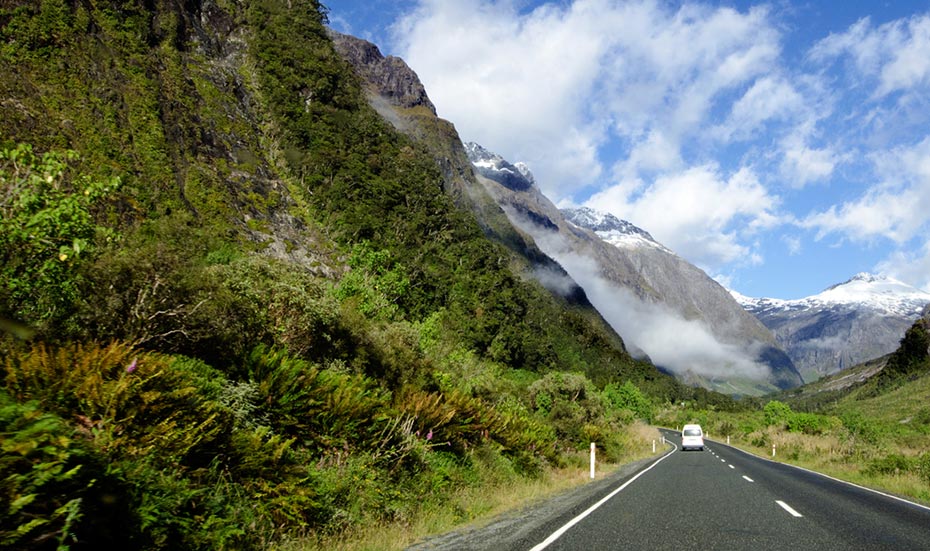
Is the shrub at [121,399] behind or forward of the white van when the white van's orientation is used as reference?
behind

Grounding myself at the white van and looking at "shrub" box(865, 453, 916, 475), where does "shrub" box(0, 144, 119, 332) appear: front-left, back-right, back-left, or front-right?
front-right

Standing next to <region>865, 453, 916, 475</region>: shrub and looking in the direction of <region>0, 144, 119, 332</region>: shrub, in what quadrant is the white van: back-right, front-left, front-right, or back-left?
back-right

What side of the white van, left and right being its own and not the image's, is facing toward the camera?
back

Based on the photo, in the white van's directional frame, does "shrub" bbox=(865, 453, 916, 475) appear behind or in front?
behind

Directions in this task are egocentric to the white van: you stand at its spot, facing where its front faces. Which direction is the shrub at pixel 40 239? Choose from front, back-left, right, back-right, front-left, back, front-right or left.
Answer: back

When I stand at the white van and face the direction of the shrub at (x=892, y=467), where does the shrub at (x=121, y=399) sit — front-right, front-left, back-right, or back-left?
front-right

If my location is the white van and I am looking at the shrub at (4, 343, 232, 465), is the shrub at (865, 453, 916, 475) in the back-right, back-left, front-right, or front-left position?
front-left

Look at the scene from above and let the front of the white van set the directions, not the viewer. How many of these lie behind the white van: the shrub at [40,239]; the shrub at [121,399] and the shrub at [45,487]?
3

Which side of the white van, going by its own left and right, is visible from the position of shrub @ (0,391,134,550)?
back
